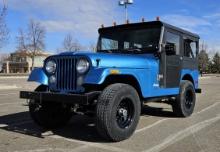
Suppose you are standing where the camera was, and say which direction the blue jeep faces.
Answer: facing the viewer and to the left of the viewer
